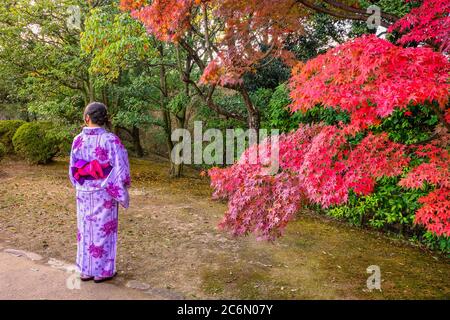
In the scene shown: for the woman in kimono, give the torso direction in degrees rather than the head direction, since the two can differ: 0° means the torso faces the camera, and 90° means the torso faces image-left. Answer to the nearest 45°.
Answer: approximately 180°

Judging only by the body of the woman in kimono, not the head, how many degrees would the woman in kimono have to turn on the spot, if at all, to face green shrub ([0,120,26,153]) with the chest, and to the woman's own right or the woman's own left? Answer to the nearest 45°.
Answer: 0° — they already face it

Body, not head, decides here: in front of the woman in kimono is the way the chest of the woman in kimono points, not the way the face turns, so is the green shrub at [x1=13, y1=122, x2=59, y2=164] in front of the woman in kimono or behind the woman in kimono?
in front

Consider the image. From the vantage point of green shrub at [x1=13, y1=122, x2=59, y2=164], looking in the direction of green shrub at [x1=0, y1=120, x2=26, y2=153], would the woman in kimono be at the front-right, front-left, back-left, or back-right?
back-left
